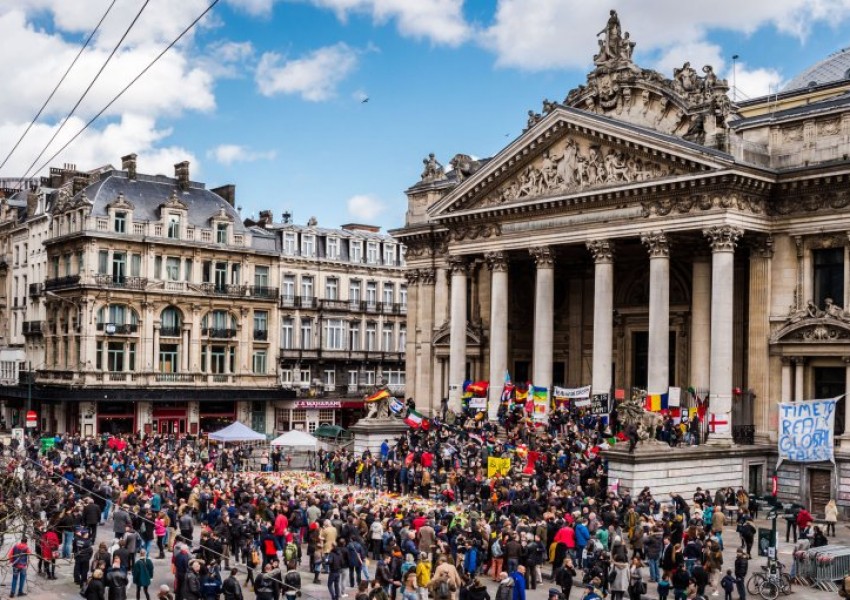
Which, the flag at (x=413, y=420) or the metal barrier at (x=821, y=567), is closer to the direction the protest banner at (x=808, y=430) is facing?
the metal barrier

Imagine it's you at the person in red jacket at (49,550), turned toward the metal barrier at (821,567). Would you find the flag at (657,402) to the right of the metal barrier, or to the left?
left

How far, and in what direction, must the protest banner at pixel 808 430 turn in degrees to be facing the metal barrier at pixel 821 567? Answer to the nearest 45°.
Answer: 0° — it already faces it

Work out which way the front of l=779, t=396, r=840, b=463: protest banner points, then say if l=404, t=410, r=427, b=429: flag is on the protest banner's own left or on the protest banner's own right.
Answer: on the protest banner's own right

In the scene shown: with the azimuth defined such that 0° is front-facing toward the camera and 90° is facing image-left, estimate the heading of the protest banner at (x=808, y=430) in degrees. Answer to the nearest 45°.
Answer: approximately 0°

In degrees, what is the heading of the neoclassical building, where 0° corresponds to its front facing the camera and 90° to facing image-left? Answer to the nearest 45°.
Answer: approximately 45°

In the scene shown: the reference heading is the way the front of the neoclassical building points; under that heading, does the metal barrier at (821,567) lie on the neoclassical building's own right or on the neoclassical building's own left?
on the neoclassical building's own left

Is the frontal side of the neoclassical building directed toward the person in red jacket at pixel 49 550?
yes
